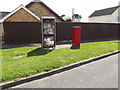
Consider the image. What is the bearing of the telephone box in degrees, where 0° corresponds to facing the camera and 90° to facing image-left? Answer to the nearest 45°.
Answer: approximately 0°

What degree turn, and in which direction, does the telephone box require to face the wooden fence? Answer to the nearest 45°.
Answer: approximately 180°
